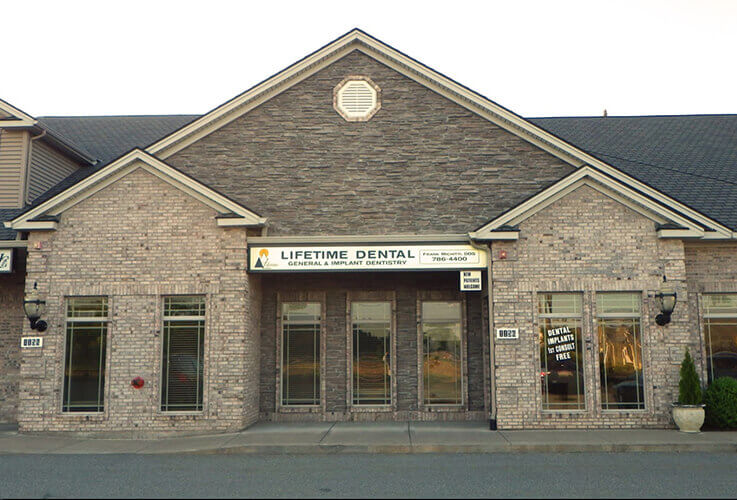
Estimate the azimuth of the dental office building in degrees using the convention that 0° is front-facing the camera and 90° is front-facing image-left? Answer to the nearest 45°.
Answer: approximately 0°

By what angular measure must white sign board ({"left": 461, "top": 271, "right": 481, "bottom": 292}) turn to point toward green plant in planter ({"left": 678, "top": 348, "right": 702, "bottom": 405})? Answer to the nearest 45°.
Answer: approximately 90° to its left

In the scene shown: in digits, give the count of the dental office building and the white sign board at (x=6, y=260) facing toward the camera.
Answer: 2

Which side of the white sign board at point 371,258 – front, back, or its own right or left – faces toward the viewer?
front

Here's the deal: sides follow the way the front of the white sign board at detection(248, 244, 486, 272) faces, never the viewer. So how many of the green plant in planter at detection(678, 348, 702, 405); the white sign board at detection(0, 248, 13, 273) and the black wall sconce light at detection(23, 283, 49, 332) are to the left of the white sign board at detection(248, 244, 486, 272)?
1

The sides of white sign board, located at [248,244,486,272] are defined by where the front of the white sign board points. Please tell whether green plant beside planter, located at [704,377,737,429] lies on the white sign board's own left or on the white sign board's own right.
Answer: on the white sign board's own left

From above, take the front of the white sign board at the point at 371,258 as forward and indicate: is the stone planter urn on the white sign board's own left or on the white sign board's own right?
on the white sign board's own left

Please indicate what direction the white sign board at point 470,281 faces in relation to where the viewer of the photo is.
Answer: facing the viewer

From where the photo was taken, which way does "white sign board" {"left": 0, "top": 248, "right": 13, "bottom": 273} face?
toward the camera

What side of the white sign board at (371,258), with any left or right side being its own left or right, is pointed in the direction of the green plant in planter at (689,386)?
left

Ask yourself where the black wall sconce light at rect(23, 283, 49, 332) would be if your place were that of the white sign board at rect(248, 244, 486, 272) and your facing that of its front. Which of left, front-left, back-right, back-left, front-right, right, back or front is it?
right

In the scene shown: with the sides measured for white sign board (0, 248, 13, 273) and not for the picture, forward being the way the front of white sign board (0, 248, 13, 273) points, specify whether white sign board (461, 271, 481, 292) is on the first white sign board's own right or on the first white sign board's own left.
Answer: on the first white sign board's own left
